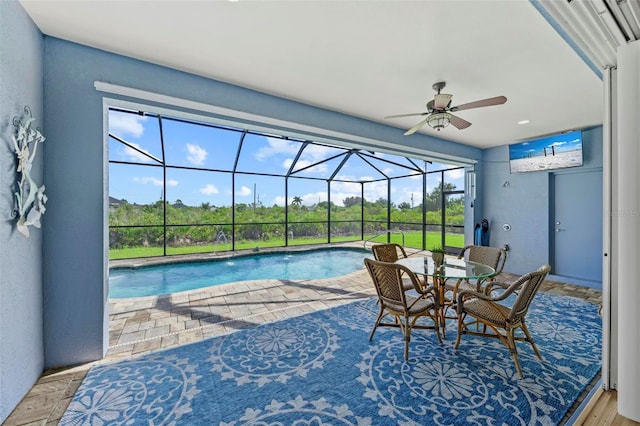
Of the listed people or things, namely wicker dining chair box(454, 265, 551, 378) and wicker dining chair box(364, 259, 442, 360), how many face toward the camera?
0

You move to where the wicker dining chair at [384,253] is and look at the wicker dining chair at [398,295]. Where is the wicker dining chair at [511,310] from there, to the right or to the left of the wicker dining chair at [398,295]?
left

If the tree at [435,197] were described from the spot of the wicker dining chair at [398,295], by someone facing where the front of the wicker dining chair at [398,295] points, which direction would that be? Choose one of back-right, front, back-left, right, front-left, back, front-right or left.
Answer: front-left

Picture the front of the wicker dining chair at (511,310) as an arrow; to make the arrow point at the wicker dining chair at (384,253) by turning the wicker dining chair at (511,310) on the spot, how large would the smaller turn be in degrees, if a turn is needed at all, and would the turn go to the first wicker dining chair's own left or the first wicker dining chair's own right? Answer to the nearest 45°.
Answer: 0° — it already faces it

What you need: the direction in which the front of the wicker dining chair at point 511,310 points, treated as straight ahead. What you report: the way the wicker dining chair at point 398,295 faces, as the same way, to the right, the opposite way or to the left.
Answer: to the right

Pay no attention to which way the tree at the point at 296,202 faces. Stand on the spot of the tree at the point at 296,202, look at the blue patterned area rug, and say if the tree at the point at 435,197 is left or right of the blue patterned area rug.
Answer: left

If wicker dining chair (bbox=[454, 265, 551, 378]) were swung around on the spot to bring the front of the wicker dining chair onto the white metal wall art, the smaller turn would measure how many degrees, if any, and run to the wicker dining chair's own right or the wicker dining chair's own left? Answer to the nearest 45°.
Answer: approximately 90° to the wicker dining chair's own left

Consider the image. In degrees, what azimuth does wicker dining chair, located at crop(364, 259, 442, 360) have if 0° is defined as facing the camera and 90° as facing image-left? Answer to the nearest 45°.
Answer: approximately 225°

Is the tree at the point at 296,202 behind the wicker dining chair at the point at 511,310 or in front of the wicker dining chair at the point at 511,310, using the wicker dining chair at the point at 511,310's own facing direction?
in front

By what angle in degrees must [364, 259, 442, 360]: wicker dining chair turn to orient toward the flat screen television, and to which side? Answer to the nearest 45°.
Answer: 0° — it already faces it

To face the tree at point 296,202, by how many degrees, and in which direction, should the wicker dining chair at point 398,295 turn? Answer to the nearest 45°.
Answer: approximately 90° to its left

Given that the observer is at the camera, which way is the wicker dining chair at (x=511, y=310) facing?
facing away from the viewer and to the left of the viewer

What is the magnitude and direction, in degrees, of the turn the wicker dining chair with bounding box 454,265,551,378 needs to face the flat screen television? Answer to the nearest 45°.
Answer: approximately 45° to its right

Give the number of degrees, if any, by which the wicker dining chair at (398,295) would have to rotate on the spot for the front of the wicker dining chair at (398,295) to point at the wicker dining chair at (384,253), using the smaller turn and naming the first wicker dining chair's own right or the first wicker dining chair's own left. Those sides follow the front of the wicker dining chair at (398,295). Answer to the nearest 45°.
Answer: approximately 45° to the first wicker dining chair's own left
